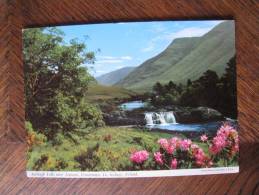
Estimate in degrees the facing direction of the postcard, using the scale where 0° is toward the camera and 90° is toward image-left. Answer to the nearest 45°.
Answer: approximately 0°
